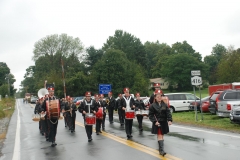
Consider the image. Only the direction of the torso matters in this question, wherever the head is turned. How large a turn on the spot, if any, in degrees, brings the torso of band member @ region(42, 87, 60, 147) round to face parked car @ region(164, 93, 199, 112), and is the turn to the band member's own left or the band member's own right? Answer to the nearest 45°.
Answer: approximately 135° to the band member's own left

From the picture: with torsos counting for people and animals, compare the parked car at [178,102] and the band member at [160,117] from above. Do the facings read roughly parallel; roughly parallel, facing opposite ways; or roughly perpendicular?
roughly perpendicular

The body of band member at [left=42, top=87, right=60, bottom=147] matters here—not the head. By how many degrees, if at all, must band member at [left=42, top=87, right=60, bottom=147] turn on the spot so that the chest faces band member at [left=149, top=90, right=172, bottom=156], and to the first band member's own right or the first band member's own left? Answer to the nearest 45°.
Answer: approximately 45° to the first band member's own left

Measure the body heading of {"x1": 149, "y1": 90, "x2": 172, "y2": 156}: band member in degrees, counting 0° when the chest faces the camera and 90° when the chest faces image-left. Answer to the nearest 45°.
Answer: approximately 0°

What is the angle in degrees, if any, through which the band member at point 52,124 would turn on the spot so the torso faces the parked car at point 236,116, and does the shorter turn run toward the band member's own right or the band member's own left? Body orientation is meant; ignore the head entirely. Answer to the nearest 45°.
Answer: approximately 90° to the band member's own left

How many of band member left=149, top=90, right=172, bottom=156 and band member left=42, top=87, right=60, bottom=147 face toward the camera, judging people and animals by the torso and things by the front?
2

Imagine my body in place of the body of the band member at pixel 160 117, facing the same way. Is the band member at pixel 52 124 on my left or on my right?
on my right

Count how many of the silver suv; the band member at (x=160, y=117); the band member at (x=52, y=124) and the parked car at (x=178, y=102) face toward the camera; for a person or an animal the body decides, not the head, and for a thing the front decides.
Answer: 2
